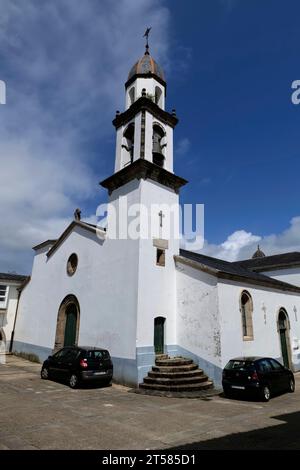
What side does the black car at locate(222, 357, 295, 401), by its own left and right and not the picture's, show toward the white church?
left

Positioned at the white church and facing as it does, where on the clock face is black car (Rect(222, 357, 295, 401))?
The black car is roughly at 9 o'clock from the white church.

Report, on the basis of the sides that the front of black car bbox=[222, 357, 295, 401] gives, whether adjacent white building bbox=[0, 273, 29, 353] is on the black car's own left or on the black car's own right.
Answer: on the black car's own left

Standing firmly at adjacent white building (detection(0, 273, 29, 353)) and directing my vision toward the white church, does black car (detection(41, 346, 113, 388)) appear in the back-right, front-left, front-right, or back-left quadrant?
front-right

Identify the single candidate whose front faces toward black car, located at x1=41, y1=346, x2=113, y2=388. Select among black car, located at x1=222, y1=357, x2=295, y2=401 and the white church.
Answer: the white church

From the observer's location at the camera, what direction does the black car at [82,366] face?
facing away from the viewer and to the left of the viewer

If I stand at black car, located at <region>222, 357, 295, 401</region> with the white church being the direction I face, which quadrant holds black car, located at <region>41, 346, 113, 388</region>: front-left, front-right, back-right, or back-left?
front-left

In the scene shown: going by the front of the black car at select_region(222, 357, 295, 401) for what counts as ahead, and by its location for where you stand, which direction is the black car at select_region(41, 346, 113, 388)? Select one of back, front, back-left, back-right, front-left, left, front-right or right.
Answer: back-left

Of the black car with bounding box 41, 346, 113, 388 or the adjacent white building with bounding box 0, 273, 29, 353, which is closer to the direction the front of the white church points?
the black car

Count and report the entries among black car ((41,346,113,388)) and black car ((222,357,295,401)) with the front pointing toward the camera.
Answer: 0

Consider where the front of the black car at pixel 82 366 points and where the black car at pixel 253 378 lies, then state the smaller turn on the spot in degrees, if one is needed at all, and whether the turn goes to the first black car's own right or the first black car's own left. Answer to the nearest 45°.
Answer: approximately 180°

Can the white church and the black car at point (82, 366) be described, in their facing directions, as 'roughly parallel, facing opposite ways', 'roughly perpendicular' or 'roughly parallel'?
roughly perpendicular

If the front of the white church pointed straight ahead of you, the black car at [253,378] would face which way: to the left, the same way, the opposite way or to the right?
the opposite way

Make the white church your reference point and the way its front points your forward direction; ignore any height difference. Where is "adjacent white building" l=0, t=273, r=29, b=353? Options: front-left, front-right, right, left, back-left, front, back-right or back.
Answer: right

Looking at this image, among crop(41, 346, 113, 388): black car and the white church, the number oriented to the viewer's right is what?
0

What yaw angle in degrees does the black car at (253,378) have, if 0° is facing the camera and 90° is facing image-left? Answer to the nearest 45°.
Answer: approximately 225°
